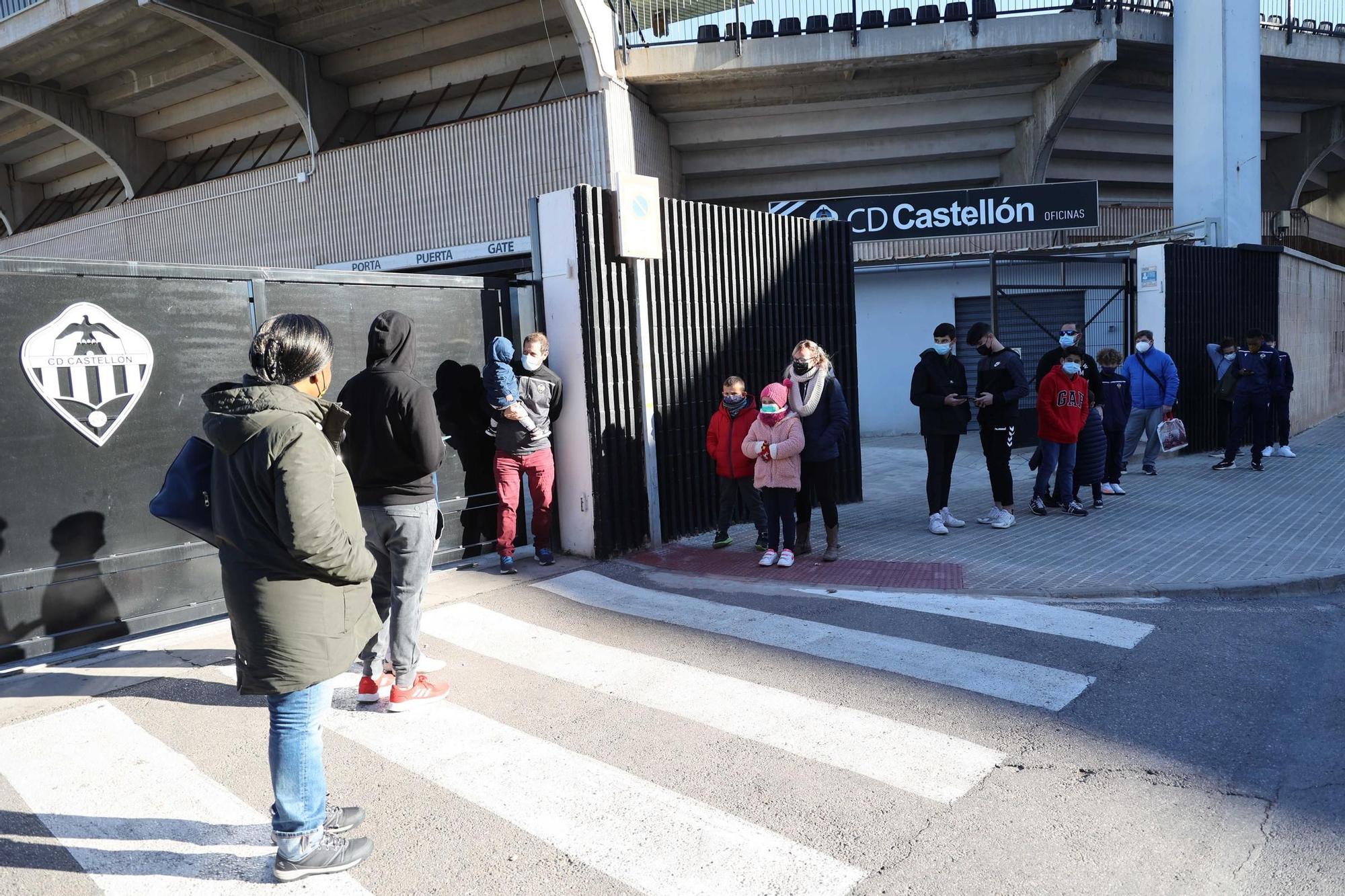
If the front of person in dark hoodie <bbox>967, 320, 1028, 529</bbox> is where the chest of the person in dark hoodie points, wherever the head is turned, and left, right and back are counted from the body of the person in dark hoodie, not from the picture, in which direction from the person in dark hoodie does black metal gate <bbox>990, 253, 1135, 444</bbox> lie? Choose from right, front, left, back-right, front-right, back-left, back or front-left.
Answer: back-right

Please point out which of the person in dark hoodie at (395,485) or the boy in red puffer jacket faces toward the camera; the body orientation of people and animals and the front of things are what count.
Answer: the boy in red puffer jacket

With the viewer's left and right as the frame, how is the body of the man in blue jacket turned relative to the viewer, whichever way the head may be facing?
facing the viewer and to the left of the viewer

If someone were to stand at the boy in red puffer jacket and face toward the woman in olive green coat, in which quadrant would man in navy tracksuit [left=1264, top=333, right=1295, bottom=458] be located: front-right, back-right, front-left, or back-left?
back-left

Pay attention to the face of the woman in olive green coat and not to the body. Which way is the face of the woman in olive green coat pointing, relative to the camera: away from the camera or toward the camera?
away from the camera

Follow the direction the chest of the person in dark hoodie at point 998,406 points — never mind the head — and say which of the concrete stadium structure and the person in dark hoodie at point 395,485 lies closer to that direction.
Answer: the person in dark hoodie

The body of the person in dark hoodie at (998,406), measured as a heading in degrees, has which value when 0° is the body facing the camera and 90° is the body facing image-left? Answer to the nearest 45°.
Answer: approximately 45°

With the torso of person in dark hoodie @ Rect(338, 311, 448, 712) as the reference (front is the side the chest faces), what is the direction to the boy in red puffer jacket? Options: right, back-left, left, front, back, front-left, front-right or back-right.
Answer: front

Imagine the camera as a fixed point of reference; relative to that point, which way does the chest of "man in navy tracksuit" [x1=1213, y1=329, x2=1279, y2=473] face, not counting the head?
toward the camera

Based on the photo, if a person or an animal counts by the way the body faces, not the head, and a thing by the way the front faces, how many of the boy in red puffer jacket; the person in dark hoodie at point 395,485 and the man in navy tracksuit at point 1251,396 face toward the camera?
2

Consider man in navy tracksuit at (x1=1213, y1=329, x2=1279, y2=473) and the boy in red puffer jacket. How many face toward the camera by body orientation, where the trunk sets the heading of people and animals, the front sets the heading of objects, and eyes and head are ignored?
2

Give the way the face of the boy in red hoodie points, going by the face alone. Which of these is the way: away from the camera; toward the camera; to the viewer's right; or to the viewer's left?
toward the camera

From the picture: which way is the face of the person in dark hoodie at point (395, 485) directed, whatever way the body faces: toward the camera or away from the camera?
away from the camera

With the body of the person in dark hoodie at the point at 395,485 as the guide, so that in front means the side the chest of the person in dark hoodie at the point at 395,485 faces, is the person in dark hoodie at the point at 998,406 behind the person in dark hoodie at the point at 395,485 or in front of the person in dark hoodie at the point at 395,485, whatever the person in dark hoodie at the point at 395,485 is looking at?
in front

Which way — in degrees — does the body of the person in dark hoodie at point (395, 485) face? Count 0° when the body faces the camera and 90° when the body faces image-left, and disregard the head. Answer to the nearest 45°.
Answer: approximately 225°
